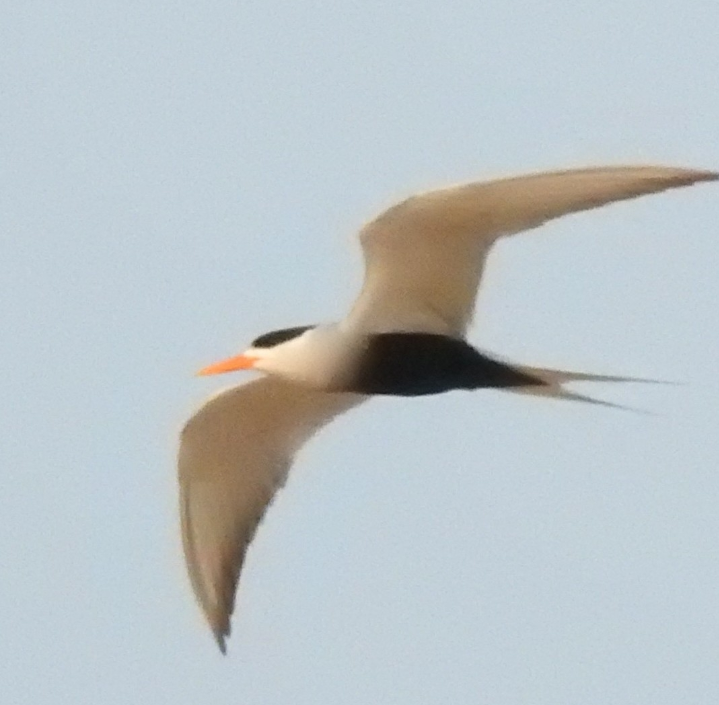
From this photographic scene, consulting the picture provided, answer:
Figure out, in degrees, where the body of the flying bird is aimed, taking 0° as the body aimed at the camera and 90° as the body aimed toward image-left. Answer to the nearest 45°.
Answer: approximately 90°
